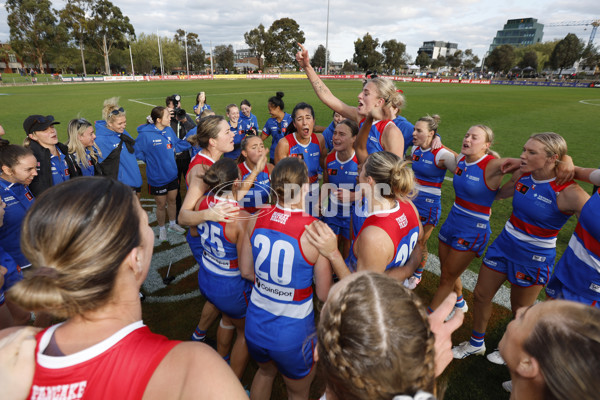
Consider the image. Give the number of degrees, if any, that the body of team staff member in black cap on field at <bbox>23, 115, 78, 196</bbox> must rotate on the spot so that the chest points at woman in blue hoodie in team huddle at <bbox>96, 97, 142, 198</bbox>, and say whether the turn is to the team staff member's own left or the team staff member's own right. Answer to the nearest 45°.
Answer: approximately 90° to the team staff member's own left

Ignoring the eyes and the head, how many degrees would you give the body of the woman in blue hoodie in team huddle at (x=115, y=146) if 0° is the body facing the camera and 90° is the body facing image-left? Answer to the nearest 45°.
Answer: approximately 315°

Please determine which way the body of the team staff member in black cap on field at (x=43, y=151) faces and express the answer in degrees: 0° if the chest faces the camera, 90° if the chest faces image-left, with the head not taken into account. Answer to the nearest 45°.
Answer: approximately 315°

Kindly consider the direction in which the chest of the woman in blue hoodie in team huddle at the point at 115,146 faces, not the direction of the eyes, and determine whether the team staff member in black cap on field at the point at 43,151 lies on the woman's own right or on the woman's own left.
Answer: on the woman's own right
